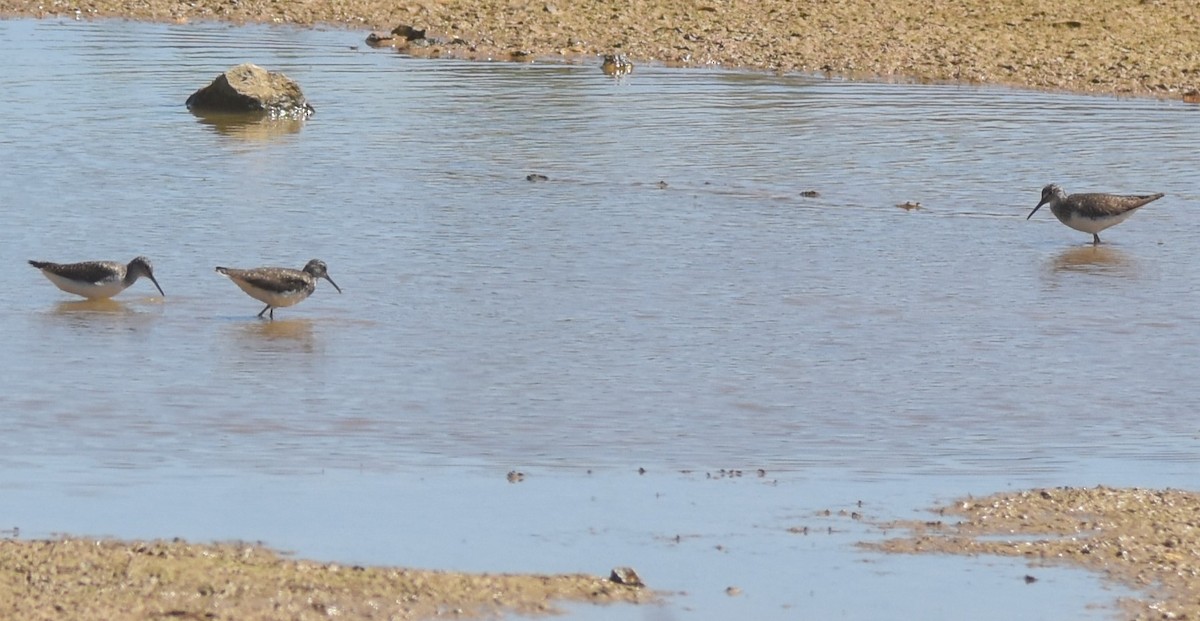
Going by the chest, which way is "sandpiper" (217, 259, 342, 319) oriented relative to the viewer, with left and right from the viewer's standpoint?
facing to the right of the viewer

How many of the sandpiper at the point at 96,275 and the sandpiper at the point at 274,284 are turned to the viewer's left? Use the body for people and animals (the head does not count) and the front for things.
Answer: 0

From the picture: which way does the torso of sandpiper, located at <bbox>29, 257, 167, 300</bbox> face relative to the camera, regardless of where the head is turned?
to the viewer's right

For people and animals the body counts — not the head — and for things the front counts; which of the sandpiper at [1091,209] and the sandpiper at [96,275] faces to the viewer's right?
the sandpiper at [96,275]

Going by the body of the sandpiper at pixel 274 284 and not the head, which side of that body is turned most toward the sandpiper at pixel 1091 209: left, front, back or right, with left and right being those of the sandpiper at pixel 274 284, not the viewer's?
front

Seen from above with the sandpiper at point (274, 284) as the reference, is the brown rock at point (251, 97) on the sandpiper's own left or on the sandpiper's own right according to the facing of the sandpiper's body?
on the sandpiper's own left

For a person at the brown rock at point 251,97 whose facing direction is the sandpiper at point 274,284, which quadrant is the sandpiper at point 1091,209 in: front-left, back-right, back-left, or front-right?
front-left

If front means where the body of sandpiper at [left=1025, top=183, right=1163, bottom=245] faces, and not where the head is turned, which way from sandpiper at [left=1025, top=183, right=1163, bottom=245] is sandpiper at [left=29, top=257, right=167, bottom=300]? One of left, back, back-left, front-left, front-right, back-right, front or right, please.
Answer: front-left

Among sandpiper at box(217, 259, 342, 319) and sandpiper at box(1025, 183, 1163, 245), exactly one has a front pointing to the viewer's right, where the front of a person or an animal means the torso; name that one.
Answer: sandpiper at box(217, 259, 342, 319)

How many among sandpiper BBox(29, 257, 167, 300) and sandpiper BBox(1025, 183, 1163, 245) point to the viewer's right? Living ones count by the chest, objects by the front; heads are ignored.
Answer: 1

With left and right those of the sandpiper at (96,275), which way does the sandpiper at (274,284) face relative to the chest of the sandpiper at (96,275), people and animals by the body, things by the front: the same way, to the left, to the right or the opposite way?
the same way

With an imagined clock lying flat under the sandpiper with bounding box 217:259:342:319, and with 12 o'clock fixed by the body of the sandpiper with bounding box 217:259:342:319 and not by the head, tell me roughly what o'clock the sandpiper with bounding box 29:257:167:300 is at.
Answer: the sandpiper with bounding box 29:257:167:300 is roughly at 7 o'clock from the sandpiper with bounding box 217:259:342:319.

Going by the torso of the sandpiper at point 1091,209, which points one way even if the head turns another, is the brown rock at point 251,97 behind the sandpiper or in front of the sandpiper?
in front

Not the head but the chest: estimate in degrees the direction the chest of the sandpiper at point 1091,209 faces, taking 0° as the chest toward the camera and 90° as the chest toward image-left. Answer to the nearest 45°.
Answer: approximately 90°

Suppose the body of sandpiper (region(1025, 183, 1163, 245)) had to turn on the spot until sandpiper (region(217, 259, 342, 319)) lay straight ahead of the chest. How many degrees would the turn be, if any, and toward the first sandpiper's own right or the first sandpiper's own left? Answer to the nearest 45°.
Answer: approximately 45° to the first sandpiper's own left

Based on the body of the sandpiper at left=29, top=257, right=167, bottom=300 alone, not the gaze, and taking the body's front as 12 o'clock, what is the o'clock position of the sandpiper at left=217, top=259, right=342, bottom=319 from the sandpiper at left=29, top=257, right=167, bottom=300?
the sandpiper at left=217, top=259, right=342, bottom=319 is roughly at 1 o'clock from the sandpiper at left=29, top=257, right=167, bottom=300.
